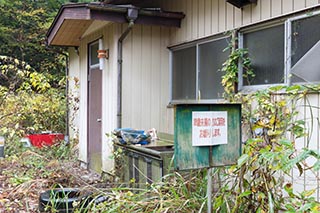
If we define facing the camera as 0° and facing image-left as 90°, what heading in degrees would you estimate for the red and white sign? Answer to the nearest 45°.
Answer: approximately 0°

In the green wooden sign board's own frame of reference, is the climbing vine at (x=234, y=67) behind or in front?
behind

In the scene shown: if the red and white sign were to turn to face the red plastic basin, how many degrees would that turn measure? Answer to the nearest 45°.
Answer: approximately 135° to its right

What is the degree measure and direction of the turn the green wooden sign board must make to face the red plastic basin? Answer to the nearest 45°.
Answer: approximately 135° to its right

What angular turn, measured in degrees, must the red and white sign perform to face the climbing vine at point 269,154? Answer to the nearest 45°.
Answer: approximately 135° to its left
